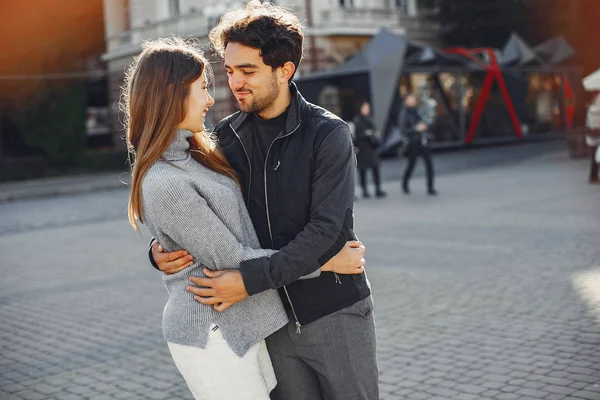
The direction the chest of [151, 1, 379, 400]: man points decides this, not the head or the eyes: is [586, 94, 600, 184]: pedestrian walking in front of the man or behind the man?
behind

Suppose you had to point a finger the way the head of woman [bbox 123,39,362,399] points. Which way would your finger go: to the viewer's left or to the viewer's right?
to the viewer's right

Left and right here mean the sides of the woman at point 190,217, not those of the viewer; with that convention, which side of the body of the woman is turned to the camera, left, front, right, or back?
right

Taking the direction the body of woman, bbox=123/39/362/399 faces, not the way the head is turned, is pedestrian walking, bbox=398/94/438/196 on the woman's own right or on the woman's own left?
on the woman's own left

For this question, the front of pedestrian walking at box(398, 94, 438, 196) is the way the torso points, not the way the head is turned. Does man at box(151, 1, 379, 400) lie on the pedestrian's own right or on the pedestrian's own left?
on the pedestrian's own right

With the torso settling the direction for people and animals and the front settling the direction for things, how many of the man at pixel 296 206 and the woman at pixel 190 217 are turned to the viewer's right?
1
